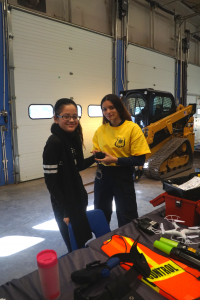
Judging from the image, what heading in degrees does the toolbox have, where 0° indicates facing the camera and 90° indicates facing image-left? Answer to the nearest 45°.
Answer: approximately 45°

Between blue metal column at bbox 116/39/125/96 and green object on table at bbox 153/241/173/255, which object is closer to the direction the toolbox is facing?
the green object on table

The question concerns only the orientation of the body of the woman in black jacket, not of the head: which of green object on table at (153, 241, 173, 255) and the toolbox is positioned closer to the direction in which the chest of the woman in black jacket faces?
the green object on table

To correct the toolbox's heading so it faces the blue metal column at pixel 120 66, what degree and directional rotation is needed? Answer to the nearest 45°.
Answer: approximately 135° to its right

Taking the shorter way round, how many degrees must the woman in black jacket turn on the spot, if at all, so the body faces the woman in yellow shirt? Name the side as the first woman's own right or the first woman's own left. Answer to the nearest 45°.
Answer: approximately 90° to the first woman's own left

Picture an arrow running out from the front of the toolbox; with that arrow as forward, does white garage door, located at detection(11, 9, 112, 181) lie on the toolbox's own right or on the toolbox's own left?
on the toolbox's own right

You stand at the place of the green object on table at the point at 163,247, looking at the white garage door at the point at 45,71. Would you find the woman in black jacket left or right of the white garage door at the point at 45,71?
left

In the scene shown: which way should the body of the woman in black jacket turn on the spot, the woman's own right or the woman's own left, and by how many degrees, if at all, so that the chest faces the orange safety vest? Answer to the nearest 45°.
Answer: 0° — they already face it
